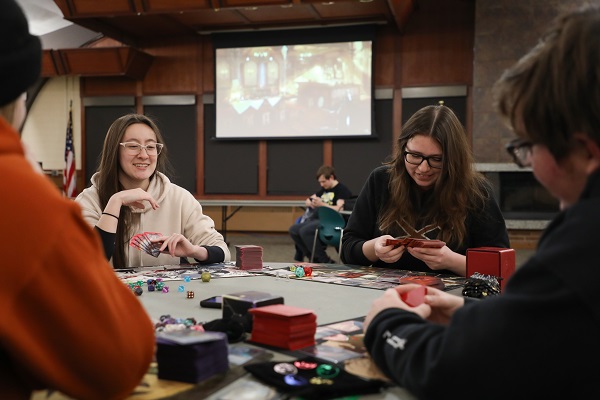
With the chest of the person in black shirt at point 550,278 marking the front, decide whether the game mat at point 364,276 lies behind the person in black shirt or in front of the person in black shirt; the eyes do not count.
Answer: in front

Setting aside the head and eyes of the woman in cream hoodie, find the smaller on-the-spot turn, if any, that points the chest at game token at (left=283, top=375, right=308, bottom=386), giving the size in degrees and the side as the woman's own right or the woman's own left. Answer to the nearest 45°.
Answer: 0° — they already face it

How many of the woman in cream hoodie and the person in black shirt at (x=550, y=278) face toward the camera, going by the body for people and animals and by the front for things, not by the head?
1

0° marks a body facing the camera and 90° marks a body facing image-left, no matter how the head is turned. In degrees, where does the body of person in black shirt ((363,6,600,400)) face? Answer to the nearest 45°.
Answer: approximately 135°

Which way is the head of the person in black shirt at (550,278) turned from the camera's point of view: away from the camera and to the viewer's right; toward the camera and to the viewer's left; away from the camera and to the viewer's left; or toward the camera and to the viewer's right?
away from the camera and to the viewer's left

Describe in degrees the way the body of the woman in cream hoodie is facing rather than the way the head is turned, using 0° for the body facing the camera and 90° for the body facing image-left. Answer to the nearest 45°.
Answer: approximately 0°

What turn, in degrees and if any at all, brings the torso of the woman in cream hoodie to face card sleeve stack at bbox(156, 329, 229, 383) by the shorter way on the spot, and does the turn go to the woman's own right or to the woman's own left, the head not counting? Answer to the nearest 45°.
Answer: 0° — they already face it

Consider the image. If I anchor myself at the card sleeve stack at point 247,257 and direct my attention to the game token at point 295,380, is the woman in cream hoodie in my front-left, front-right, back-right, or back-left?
back-right

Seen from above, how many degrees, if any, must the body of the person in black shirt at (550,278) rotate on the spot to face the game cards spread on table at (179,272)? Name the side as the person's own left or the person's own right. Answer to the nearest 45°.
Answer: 0° — they already face it

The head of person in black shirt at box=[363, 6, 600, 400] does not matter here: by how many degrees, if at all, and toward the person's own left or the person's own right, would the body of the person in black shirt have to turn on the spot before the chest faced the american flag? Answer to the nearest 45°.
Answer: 0° — they already face it
